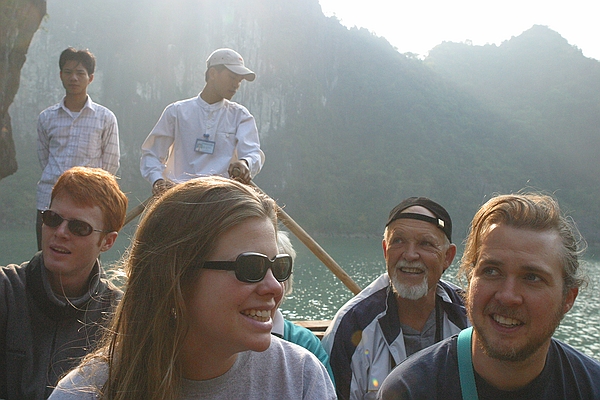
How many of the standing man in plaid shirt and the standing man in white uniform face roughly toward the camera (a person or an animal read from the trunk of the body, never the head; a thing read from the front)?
2

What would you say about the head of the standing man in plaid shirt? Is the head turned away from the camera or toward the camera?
toward the camera

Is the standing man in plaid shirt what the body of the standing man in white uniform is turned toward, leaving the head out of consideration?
no

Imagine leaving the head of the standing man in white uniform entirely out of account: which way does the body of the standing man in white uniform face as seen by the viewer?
toward the camera

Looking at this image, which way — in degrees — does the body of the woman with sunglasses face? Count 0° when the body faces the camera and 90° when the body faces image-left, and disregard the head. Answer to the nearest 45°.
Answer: approximately 315°

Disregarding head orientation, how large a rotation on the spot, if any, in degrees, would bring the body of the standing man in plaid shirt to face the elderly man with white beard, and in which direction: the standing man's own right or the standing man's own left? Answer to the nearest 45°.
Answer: approximately 45° to the standing man's own left

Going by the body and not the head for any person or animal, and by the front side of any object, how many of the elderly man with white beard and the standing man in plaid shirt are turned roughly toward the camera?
2

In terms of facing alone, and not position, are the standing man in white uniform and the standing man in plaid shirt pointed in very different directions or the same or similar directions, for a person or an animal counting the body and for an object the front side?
same or similar directions

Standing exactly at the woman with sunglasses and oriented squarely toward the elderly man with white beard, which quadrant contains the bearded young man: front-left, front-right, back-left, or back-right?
front-right

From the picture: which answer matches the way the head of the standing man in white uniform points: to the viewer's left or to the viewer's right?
to the viewer's right

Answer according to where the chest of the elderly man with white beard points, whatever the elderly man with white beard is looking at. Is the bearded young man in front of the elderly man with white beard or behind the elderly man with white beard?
in front

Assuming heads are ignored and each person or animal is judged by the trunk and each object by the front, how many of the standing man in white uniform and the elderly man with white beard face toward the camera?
2

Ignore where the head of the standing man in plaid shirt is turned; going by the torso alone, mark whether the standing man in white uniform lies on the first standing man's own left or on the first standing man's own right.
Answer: on the first standing man's own left

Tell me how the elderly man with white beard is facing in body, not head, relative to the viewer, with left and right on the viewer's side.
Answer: facing the viewer

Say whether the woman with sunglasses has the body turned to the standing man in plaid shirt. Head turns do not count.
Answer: no

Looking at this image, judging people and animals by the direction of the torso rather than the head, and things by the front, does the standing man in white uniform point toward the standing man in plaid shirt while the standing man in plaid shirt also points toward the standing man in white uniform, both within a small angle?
no

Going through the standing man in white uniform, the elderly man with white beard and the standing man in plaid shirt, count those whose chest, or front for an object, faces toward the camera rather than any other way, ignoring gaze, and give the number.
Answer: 3

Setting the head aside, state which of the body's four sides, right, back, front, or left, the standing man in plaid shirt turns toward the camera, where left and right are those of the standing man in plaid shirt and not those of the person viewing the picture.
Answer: front

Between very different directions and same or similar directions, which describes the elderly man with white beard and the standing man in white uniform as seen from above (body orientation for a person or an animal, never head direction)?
same or similar directions
